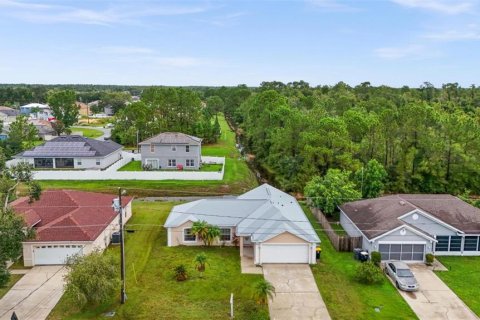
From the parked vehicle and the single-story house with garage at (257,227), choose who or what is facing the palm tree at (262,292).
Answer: the single-story house with garage

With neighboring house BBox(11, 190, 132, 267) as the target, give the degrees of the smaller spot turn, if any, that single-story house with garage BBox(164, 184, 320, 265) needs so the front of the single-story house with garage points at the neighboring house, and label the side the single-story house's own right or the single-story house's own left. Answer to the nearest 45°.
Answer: approximately 90° to the single-story house's own right

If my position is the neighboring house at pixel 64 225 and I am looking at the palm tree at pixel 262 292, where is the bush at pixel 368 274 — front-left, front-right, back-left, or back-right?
front-left

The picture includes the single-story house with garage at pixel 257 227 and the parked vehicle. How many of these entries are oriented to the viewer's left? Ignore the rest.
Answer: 0

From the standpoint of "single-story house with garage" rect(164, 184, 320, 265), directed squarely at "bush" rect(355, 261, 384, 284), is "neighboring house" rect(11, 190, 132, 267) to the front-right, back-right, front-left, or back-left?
back-right

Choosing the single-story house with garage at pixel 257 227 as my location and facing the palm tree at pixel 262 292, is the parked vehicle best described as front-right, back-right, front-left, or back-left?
front-left

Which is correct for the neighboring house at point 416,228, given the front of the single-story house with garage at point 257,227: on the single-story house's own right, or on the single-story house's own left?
on the single-story house's own left

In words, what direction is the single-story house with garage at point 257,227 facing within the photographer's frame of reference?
facing the viewer

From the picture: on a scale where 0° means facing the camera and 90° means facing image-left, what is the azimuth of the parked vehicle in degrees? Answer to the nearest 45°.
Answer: approximately 315°

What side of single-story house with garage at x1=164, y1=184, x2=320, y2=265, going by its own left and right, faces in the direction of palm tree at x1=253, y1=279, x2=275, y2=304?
front

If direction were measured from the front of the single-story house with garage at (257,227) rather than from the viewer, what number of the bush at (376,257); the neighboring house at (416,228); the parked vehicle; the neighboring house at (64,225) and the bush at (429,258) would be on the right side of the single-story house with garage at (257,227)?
1

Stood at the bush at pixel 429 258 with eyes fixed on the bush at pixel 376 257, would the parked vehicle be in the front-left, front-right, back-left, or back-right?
front-left

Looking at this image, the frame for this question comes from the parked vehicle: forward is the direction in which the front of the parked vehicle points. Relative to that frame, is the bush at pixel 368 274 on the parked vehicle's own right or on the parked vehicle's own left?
on the parked vehicle's own right

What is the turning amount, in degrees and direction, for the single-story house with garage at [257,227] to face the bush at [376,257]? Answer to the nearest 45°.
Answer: approximately 90° to its left
